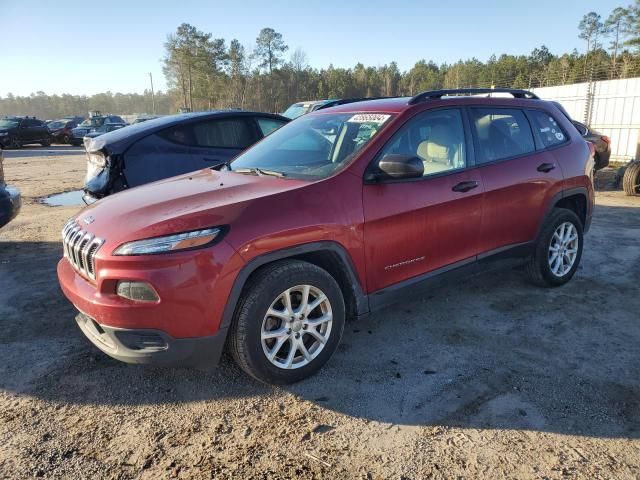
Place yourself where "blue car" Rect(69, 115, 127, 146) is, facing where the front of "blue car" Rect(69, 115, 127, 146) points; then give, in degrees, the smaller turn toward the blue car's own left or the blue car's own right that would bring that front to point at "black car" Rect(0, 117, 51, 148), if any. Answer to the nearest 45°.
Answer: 0° — it already faces it

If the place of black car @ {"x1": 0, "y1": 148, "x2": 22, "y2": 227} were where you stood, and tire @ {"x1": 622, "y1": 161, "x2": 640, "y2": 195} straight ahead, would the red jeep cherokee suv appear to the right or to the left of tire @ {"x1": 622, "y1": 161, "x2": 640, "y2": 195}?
right

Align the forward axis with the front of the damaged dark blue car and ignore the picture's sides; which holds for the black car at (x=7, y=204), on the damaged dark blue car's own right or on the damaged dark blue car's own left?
on the damaged dark blue car's own left

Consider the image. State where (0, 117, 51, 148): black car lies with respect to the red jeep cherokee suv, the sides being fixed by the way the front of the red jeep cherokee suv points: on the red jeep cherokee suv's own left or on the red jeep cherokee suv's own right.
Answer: on the red jeep cherokee suv's own right

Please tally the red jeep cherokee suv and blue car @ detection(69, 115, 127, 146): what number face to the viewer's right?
0

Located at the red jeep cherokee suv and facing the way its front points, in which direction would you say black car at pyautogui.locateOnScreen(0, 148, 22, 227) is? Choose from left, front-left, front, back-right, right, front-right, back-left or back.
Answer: right

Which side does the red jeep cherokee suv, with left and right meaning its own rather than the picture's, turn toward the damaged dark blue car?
right

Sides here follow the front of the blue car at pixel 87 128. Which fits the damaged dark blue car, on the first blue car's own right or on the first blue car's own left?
on the first blue car's own left

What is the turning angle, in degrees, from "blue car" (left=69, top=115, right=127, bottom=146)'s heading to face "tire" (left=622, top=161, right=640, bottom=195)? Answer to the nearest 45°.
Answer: approximately 45° to its left
